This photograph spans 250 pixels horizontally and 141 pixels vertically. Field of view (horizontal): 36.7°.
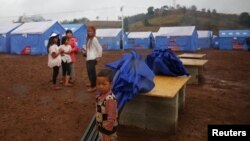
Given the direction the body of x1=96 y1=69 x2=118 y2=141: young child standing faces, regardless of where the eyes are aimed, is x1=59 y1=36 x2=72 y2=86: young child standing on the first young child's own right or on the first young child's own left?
on the first young child's own right

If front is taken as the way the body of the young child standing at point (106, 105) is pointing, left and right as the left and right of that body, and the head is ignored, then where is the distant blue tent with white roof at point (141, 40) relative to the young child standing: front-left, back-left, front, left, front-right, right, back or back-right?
back-right

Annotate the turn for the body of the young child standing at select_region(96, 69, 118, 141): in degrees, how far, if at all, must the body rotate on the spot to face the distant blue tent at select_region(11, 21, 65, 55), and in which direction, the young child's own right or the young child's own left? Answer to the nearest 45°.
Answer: approximately 135° to the young child's own right

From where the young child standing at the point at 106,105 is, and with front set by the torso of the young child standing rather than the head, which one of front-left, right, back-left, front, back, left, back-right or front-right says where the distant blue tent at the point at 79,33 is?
back-right

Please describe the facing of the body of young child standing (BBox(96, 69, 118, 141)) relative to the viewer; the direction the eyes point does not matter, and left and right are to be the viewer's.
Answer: facing the viewer and to the left of the viewer

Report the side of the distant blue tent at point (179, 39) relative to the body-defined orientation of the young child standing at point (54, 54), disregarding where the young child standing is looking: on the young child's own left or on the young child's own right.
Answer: on the young child's own left
